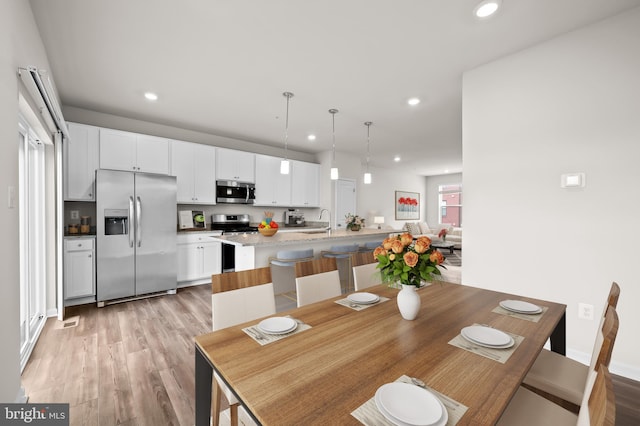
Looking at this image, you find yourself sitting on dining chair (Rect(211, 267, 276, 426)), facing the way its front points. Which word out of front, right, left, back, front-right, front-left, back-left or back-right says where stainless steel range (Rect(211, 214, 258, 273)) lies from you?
back-left

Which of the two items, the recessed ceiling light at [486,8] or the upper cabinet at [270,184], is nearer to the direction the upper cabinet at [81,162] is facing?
the recessed ceiling light

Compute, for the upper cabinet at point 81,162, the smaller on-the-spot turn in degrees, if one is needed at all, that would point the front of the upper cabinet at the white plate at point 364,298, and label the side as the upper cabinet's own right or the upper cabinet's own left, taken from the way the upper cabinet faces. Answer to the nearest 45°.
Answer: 0° — it already faces it

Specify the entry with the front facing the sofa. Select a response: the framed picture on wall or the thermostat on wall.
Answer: the framed picture on wall

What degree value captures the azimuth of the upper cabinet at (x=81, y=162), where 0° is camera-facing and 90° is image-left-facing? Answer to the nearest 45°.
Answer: approximately 0°
